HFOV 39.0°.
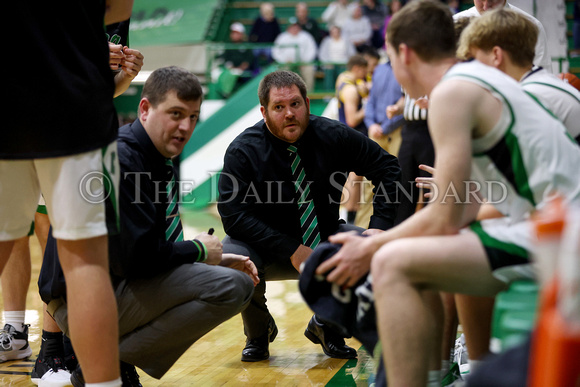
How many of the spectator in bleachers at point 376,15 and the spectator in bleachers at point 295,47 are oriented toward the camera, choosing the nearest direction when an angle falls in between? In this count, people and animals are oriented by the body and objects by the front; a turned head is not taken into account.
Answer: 2

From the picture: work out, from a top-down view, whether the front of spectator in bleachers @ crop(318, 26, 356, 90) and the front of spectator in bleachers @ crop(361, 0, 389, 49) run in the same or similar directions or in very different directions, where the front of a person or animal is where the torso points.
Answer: same or similar directions

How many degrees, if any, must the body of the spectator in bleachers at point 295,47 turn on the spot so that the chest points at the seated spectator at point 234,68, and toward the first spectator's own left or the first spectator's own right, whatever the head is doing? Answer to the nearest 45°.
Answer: approximately 45° to the first spectator's own right

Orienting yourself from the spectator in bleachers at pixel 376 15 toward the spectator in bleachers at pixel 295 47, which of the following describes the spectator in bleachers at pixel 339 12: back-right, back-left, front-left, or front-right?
front-right

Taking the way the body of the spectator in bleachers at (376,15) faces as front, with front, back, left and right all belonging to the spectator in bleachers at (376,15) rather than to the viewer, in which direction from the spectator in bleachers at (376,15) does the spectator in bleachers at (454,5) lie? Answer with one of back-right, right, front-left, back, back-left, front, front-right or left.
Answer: front-left

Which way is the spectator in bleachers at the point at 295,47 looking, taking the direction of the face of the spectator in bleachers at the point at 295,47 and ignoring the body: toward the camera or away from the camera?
toward the camera

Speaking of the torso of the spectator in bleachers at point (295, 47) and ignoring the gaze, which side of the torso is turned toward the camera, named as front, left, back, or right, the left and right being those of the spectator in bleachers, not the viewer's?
front

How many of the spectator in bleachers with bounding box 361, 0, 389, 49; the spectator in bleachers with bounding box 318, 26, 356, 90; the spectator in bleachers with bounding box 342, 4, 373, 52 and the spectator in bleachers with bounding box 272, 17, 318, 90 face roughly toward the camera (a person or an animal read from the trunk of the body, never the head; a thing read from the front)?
4

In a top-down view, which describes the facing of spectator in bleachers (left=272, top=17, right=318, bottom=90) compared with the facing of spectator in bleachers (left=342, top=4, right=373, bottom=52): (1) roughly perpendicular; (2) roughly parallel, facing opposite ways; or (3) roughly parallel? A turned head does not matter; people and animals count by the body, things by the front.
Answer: roughly parallel

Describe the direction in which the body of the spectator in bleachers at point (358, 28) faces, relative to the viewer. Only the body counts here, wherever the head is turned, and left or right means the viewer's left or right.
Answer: facing the viewer
